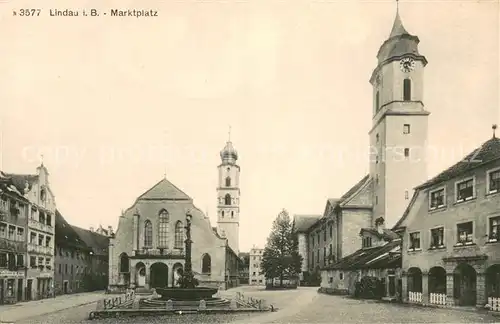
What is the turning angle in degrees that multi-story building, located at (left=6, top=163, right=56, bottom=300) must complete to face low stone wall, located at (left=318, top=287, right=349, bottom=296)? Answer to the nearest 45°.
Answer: approximately 45° to its left
